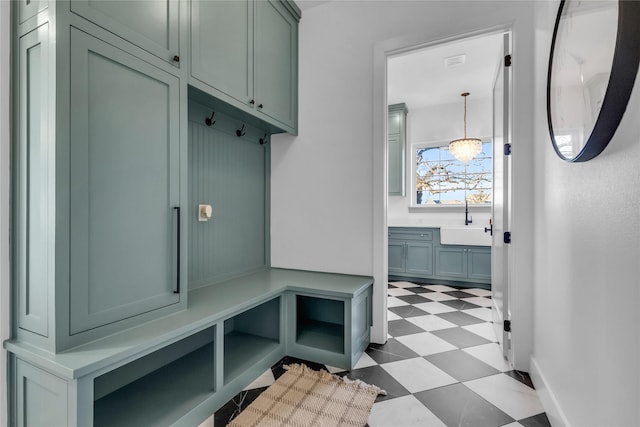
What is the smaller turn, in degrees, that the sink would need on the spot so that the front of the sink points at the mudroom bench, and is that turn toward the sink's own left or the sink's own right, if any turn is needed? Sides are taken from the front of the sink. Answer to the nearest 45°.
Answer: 0° — it already faces it

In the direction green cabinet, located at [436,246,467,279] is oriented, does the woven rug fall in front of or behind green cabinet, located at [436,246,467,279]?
in front

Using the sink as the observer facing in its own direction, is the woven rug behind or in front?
in front

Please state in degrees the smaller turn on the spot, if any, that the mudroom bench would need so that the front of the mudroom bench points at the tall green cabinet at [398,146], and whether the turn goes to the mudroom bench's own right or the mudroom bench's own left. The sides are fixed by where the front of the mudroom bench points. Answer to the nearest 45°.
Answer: approximately 90° to the mudroom bench's own left

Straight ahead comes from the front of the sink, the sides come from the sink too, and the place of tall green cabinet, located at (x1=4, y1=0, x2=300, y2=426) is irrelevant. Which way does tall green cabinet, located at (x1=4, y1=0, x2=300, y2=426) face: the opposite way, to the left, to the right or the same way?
to the left

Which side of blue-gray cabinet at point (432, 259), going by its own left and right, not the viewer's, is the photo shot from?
front

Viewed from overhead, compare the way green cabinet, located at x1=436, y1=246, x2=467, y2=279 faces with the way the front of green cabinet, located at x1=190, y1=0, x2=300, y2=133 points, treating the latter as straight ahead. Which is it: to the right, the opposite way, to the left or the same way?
to the right

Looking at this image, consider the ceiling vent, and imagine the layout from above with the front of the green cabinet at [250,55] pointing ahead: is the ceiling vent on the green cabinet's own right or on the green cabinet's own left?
on the green cabinet's own left

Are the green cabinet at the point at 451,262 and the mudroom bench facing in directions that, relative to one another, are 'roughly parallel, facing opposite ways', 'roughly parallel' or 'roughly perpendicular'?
roughly perpendicular

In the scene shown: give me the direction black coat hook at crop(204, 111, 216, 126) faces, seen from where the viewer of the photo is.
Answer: facing the viewer and to the right of the viewer

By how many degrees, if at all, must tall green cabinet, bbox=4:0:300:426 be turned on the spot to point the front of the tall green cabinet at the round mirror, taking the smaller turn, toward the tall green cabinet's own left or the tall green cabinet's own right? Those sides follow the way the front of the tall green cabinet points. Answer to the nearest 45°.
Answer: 0° — it already faces it

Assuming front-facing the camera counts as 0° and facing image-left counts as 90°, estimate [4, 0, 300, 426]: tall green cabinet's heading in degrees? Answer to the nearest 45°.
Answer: approximately 315°

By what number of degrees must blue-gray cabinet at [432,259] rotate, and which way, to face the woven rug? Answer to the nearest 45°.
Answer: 0° — it already faces it

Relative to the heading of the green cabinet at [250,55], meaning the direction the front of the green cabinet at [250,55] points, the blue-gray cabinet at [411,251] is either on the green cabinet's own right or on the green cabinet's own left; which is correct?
on the green cabinet's own left

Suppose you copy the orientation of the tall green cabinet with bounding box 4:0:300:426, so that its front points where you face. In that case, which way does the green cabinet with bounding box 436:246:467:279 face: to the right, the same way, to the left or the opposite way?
to the right

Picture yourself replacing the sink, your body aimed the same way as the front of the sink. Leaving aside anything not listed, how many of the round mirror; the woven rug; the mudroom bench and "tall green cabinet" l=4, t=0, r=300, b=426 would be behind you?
0

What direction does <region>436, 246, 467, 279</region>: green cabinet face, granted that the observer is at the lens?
facing the viewer

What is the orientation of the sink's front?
toward the camera

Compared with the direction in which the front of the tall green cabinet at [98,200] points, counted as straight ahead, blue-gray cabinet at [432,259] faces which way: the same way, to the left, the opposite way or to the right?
to the right

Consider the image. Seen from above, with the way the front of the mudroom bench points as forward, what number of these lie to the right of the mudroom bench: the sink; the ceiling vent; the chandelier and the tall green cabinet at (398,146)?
0

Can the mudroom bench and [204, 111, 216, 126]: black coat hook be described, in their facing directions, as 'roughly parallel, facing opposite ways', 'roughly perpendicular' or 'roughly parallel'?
roughly parallel

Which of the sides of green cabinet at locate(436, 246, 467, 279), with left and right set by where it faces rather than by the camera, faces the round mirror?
front
